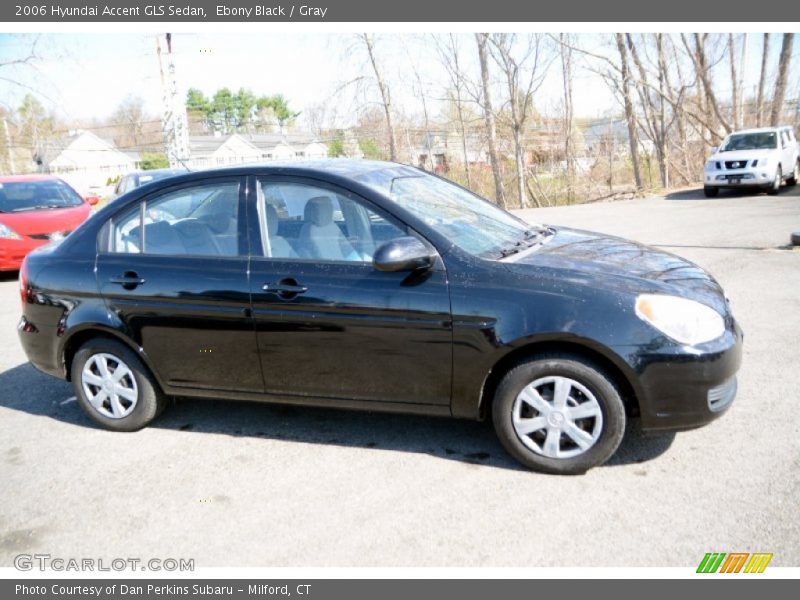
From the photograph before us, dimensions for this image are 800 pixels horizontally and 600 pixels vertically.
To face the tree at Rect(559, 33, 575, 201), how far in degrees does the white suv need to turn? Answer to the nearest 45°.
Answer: approximately 90° to its right

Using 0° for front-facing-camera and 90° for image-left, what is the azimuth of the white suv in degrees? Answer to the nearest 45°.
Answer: approximately 45°

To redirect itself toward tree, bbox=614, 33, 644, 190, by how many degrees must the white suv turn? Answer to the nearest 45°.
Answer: approximately 90° to its right

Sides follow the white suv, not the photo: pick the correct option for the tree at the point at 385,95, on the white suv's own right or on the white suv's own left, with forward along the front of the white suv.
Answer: on the white suv's own right

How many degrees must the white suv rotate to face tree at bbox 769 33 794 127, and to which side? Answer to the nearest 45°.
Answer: approximately 135° to its right

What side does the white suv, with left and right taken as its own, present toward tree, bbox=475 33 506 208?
right

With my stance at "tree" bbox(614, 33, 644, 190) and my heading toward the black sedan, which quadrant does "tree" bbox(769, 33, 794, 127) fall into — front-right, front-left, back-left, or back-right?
back-left

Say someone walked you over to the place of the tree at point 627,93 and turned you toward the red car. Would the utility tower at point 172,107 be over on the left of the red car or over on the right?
right

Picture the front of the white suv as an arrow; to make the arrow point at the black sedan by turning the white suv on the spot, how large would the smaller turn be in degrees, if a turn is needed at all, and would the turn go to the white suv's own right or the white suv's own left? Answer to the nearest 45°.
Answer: approximately 45° to the white suv's own left

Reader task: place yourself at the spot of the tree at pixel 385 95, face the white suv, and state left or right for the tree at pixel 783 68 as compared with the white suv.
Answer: left
